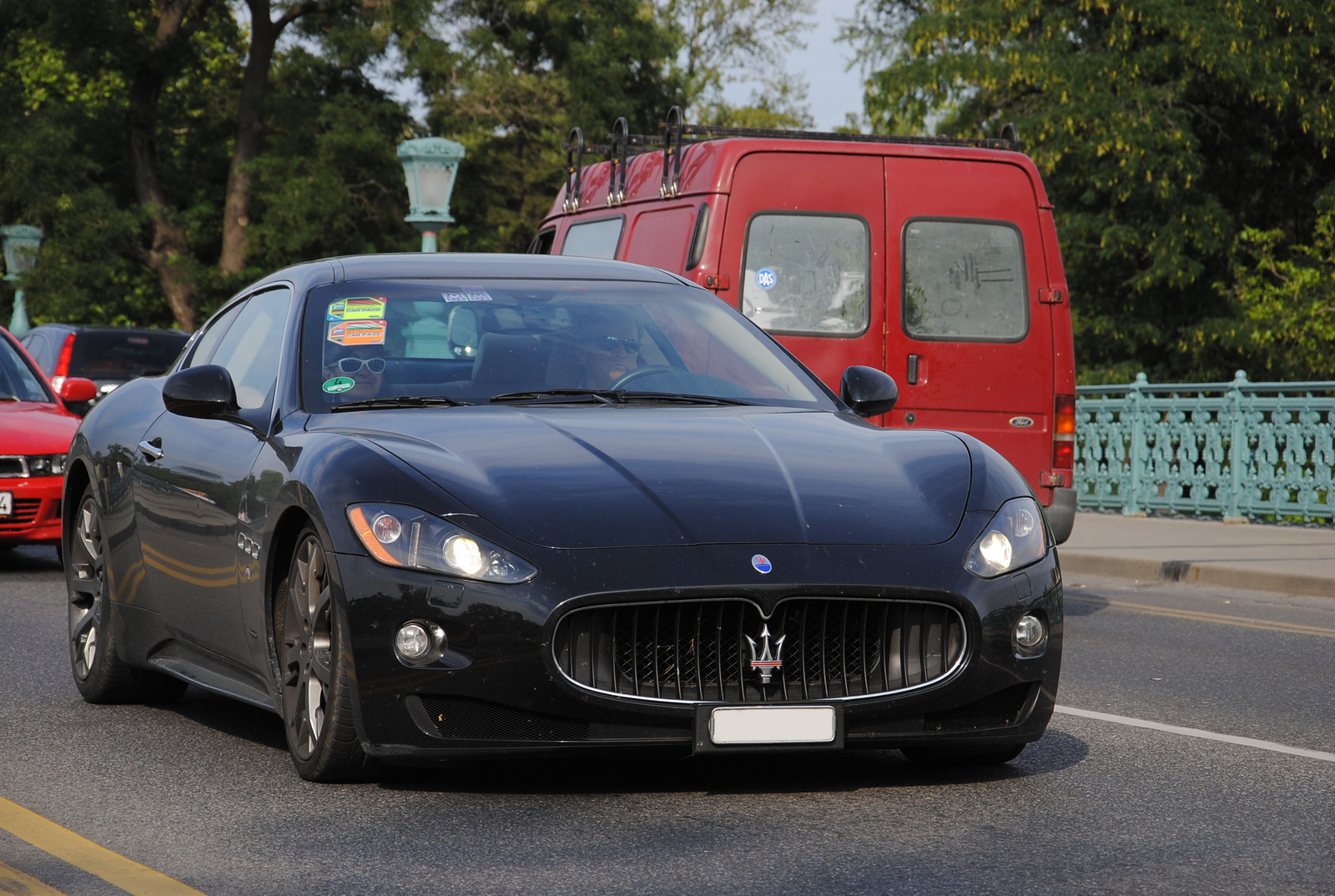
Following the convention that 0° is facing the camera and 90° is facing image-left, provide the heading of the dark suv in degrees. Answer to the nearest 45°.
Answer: approximately 135°

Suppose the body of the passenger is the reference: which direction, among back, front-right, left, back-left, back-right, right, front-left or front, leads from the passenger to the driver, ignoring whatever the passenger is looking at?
front-left

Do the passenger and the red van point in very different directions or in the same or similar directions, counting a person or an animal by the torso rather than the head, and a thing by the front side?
very different directions

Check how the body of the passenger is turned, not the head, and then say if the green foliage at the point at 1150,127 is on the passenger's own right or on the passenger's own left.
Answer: on the passenger's own left

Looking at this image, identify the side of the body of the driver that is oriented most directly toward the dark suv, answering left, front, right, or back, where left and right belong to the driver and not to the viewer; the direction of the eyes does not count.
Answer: back

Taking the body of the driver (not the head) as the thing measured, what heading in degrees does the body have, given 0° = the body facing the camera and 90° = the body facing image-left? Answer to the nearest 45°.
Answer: approximately 315°

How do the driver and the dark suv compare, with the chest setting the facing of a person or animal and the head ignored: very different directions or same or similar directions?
very different directions
